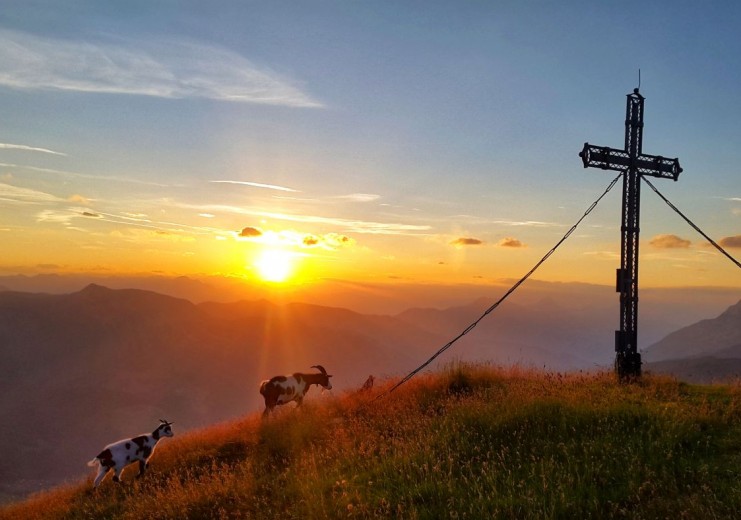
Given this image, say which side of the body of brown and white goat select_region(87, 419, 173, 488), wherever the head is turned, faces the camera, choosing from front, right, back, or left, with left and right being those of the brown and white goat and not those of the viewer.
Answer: right

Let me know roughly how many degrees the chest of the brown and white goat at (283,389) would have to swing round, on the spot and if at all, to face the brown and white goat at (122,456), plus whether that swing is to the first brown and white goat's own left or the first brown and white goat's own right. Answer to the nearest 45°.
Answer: approximately 135° to the first brown and white goat's own right

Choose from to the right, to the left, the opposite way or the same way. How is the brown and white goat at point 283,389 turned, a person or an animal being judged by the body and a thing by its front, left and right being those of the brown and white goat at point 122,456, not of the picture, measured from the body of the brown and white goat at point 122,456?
the same way

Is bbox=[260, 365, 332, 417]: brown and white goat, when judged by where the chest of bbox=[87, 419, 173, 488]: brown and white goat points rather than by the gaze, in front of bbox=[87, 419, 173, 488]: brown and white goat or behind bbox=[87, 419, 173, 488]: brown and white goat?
in front

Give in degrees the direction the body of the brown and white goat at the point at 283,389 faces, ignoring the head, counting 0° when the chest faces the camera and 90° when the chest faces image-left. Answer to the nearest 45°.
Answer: approximately 270°
